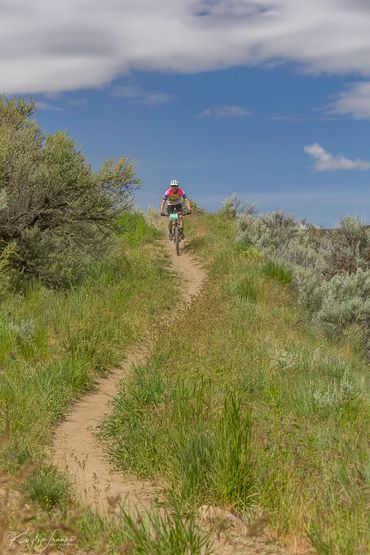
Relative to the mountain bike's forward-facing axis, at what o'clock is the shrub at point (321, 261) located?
The shrub is roughly at 10 o'clock from the mountain bike.

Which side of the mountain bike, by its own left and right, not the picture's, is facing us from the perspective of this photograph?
front

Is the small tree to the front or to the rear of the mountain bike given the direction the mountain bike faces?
to the front

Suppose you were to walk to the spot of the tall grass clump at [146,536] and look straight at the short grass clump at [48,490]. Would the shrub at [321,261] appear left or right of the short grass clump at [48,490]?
right

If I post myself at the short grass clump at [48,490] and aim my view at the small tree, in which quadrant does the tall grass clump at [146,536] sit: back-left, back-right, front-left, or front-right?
back-right

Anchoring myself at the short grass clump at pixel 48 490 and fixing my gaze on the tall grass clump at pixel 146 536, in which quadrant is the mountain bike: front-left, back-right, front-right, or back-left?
back-left

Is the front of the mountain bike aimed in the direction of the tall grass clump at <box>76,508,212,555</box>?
yes

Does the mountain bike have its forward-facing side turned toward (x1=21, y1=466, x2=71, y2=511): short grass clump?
yes
